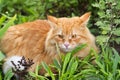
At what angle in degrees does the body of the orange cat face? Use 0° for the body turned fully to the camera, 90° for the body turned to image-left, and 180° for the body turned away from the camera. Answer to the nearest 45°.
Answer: approximately 315°
